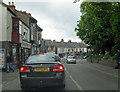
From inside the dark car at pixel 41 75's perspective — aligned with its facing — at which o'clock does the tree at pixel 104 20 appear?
The tree is roughly at 1 o'clock from the dark car.

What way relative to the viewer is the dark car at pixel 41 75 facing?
away from the camera
